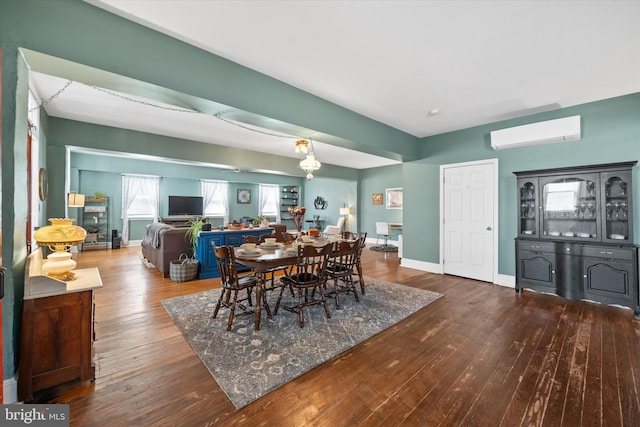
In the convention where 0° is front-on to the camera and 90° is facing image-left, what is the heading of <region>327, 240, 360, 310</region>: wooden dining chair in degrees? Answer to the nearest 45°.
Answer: approximately 135°

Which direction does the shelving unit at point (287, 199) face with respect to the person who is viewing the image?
facing the viewer

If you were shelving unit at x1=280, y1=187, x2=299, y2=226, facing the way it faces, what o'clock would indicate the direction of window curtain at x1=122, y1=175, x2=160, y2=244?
The window curtain is roughly at 2 o'clock from the shelving unit.

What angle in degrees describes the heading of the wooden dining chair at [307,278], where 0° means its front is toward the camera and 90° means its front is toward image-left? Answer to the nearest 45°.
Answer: approximately 135°

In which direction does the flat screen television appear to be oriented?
toward the camera

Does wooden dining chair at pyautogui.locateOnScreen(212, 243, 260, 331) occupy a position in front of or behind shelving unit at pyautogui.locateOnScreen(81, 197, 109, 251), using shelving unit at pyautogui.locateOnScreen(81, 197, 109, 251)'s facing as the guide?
in front

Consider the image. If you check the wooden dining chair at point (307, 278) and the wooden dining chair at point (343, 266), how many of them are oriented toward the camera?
0

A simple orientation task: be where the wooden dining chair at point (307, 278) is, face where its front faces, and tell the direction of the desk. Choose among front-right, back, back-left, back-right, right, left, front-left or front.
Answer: front-right

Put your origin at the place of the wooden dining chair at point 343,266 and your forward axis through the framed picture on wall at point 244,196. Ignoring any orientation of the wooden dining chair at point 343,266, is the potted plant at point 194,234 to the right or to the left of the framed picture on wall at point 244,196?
left

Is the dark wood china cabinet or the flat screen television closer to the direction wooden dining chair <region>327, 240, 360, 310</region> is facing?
the flat screen television

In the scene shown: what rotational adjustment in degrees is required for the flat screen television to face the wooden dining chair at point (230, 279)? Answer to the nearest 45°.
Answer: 0° — it already faces it

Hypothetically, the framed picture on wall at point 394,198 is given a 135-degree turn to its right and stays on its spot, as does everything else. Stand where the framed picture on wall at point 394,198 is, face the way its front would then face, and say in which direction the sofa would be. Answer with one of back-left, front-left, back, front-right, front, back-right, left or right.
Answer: left

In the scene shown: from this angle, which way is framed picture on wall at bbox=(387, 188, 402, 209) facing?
toward the camera

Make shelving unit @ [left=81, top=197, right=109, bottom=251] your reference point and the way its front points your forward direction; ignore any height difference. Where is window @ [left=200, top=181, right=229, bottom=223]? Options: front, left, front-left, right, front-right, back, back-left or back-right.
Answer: left

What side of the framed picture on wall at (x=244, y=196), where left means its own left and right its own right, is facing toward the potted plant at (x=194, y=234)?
front
